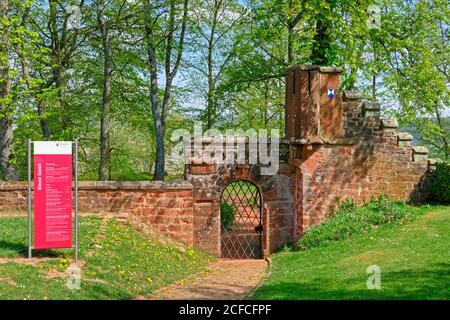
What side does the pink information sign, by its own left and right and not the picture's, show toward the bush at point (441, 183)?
left

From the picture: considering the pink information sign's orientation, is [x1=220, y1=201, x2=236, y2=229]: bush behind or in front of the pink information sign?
behind

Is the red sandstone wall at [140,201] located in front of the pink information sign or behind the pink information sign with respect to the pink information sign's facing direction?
behind

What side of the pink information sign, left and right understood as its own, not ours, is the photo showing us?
front

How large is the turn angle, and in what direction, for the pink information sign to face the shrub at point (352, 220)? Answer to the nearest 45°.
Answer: approximately 90° to its left

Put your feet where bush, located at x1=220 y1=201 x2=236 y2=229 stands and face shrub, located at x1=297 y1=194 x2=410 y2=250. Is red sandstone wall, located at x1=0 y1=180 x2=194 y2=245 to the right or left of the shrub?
right

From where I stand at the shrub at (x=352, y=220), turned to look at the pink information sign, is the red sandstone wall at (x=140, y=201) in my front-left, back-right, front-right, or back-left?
front-right
